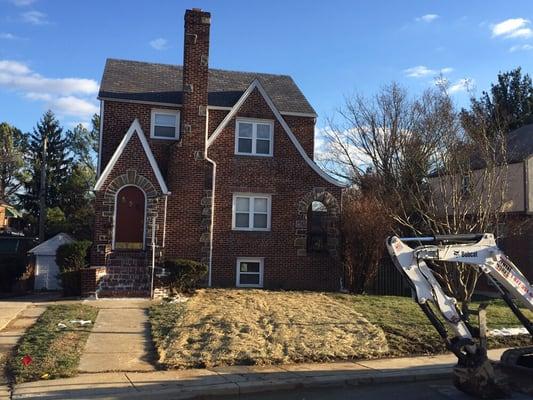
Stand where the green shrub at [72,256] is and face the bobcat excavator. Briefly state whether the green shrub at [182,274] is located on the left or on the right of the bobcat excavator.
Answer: left

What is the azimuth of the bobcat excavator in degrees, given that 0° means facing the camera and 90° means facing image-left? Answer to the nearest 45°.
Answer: approximately 90°

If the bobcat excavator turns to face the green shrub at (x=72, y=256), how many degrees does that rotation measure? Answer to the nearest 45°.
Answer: approximately 45° to its right

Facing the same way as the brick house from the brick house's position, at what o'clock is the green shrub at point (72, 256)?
The green shrub is roughly at 2 o'clock from the brick house.

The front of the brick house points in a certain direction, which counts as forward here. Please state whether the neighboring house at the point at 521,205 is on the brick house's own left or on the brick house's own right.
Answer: on the brick house's own left

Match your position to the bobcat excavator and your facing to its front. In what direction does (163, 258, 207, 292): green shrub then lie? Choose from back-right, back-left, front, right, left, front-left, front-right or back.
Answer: front-right

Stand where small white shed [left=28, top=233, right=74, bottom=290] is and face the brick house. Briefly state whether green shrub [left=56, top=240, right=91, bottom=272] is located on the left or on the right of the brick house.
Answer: right

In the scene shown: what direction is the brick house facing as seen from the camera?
toward the camera

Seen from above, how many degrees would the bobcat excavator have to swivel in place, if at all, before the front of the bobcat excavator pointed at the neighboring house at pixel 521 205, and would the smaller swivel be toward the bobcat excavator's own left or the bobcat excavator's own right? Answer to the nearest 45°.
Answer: approximately 90° to the bobcat excavator's own right

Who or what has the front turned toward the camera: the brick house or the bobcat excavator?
the brick house

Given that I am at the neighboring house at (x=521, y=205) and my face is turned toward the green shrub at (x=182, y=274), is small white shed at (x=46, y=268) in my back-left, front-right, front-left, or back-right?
front-right

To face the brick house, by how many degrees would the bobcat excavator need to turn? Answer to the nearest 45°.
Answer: approximately 45° to its right

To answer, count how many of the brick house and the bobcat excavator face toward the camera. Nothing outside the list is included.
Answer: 1
